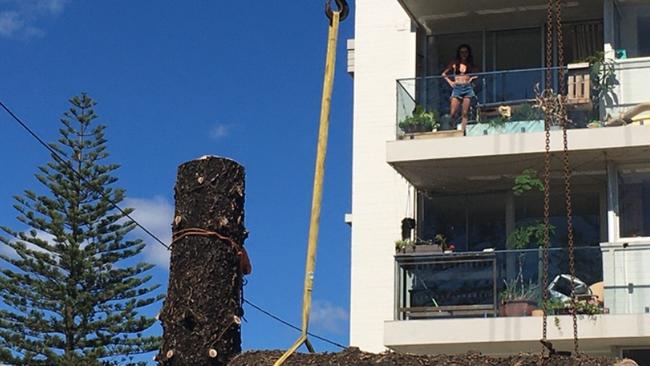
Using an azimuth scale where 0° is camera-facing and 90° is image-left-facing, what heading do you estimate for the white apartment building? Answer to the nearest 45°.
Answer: approximately 0°

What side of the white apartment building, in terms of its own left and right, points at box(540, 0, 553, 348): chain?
front

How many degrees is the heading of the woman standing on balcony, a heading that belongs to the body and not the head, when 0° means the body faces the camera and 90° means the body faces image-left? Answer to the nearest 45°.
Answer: approximately 0°

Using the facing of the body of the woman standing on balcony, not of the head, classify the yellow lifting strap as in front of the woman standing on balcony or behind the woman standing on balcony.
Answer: in front
